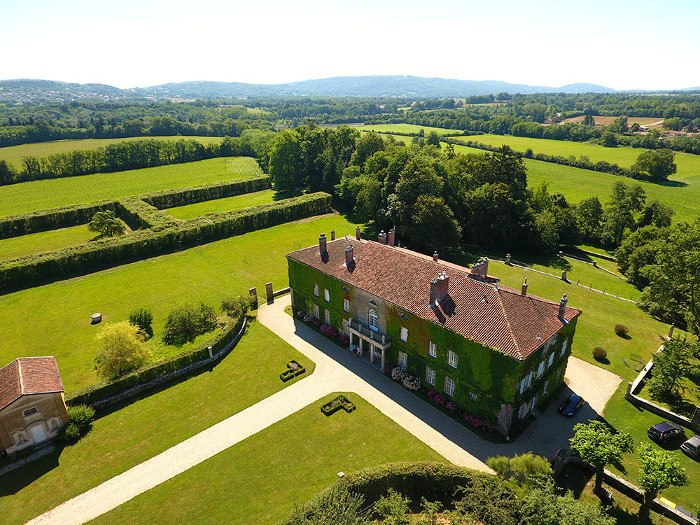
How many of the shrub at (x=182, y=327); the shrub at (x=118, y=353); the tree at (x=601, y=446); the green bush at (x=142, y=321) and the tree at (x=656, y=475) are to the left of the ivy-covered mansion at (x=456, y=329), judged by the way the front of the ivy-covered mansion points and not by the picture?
2

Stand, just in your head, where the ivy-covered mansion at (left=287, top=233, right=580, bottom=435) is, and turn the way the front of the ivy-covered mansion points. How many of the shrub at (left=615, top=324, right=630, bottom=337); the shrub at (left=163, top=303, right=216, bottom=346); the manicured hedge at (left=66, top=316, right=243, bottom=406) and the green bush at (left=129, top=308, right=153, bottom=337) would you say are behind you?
1

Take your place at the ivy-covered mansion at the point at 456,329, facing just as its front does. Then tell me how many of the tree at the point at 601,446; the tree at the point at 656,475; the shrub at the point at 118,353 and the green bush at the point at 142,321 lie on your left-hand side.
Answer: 2

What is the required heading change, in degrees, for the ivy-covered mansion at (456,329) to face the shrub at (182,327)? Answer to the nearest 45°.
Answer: approximately 45° to its right

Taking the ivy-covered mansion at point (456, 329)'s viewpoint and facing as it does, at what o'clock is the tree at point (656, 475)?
The tree is roughly at 9 o'clock from the ivy-covered mansion.

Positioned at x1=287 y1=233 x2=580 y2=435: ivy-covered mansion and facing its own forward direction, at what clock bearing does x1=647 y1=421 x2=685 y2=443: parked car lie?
The parked car is roughly at 8 o'clock from the ivy-covered mansion.

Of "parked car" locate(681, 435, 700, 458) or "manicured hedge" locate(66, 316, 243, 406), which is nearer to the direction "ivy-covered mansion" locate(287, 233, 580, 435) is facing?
the manicured hedge

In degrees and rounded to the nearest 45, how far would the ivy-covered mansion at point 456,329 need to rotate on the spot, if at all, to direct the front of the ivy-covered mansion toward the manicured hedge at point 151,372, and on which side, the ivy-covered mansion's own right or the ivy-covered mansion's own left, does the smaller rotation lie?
approximately 45° to the ivy-covered mansion's own right

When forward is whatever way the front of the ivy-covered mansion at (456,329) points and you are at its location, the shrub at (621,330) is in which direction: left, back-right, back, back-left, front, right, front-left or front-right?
back

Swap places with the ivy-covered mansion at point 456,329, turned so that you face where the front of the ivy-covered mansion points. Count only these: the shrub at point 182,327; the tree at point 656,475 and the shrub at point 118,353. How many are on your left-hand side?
1

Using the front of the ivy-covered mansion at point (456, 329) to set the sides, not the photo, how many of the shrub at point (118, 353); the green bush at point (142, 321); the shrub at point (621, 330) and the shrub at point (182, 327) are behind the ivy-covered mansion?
1

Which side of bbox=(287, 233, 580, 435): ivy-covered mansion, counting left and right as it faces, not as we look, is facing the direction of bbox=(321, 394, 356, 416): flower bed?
front

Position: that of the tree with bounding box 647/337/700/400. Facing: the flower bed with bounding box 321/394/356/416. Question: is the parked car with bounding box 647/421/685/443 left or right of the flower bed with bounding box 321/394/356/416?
left

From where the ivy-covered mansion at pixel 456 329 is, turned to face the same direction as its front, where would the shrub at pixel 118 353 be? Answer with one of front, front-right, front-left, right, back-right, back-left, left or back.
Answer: front-right

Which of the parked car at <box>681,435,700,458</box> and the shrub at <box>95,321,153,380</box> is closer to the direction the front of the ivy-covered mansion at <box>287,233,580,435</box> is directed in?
the shrub

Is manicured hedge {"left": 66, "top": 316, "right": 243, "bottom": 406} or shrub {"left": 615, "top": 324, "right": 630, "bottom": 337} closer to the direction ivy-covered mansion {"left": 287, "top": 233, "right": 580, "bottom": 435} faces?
the manicured hedge
